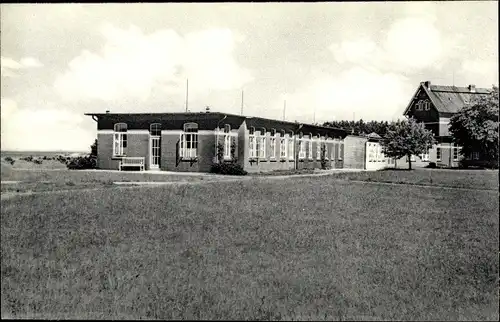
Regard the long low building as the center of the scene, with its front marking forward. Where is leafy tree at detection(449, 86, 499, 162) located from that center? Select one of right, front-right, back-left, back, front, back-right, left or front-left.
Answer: back-left

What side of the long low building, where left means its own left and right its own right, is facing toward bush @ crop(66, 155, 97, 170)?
right

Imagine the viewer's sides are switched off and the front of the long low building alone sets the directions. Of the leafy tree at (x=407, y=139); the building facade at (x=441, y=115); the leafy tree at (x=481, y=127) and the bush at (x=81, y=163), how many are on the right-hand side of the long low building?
1

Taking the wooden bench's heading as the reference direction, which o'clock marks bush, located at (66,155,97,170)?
The bush is roughly at 4 o'clock from the wooden bench.

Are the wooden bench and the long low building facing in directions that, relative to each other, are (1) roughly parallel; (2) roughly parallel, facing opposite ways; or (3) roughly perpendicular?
roughly parallel

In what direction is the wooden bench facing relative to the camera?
toward the camera

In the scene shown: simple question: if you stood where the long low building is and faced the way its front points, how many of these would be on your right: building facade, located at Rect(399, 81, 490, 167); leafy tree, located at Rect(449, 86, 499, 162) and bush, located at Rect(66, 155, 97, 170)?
1

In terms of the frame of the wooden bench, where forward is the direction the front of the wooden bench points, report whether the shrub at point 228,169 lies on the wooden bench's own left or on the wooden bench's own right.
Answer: on the wooden bench's own left
